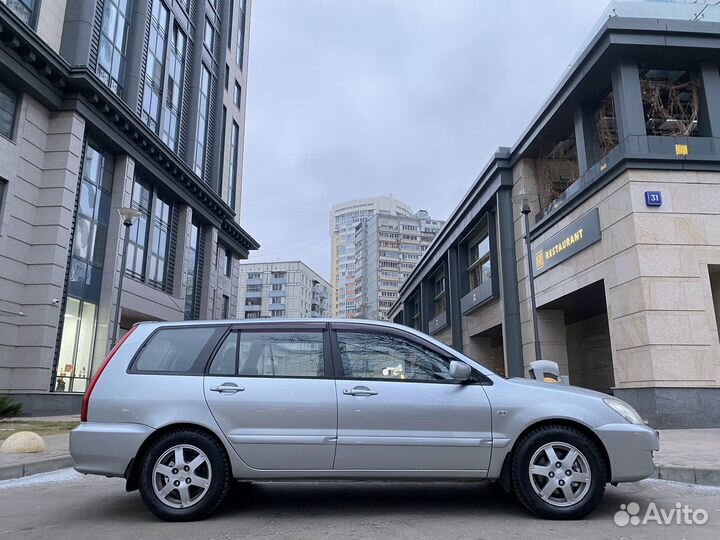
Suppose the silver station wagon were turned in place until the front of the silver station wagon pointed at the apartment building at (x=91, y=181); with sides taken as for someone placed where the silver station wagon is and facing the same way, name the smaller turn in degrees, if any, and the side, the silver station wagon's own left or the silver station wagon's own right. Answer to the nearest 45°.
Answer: approximately 135° to the silver station wagon's own left

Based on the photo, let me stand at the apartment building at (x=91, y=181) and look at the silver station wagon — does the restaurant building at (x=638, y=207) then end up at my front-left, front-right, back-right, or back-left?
front-left

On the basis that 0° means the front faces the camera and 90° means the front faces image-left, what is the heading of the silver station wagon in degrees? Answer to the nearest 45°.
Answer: approximately 270°

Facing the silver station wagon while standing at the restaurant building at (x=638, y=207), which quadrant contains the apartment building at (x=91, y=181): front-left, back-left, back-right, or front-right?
front-right

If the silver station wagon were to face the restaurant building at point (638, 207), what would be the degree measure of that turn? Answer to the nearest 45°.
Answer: approximately 45° to its left
